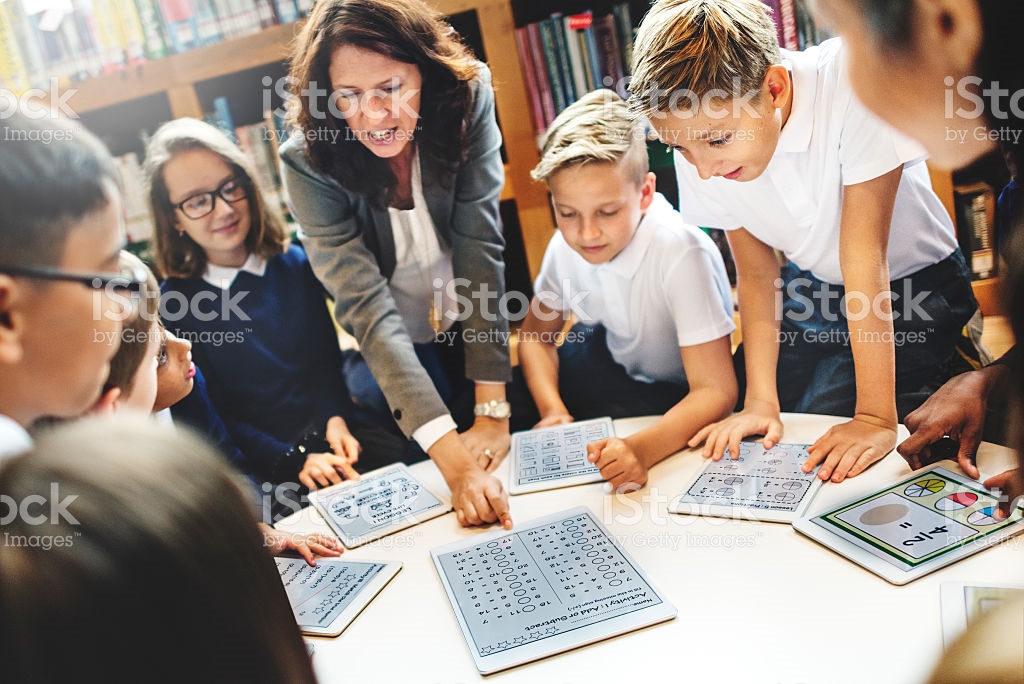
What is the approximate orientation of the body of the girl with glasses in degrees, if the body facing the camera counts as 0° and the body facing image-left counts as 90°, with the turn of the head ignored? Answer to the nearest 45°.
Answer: approximately 315°

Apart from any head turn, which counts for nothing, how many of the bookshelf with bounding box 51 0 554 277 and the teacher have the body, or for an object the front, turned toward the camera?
2

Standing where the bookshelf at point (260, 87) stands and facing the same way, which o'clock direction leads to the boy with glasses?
The boy with glasses is roughly at 12 o'clock from the bookshelf.

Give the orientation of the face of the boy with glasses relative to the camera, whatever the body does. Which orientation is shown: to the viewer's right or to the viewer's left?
to the viewer's right

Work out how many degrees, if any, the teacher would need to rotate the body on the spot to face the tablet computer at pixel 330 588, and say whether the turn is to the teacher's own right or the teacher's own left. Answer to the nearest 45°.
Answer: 0° — they already face it

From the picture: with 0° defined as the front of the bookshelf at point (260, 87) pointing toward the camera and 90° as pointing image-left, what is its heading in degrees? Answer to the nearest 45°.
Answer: approximately 0°

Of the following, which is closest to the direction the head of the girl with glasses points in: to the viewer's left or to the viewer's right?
to the viewer's right
